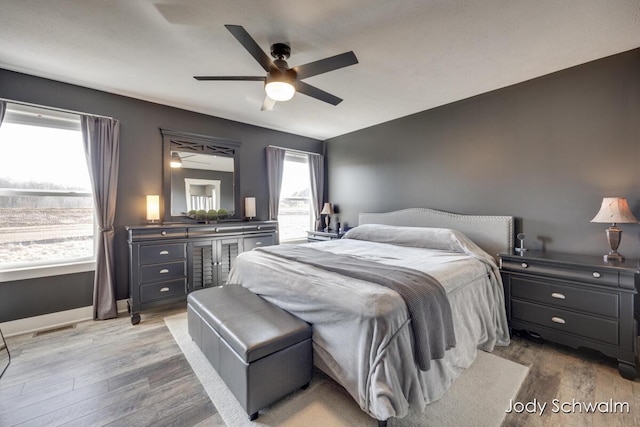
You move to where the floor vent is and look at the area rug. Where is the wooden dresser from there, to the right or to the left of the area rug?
left

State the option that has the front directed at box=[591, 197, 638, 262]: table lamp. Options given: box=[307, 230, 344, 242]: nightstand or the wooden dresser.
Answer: the wooden dresser

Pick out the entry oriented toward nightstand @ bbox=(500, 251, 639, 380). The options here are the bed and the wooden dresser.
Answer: the wooden dresser

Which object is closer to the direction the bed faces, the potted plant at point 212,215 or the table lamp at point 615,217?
the potted plant

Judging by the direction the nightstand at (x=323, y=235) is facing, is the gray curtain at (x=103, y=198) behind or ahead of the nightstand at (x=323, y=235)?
ahead

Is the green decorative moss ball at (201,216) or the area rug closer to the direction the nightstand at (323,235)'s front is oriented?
the green decorative moss ball

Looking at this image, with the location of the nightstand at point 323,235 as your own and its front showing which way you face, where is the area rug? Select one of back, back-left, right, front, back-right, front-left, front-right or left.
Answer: front-left

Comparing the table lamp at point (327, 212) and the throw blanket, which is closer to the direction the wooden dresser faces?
the throw blanket

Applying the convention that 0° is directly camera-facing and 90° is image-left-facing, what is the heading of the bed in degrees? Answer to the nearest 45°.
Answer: approximately 45°

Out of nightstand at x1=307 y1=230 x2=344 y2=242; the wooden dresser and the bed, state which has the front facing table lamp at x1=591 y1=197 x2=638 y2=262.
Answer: the wooden dresser
